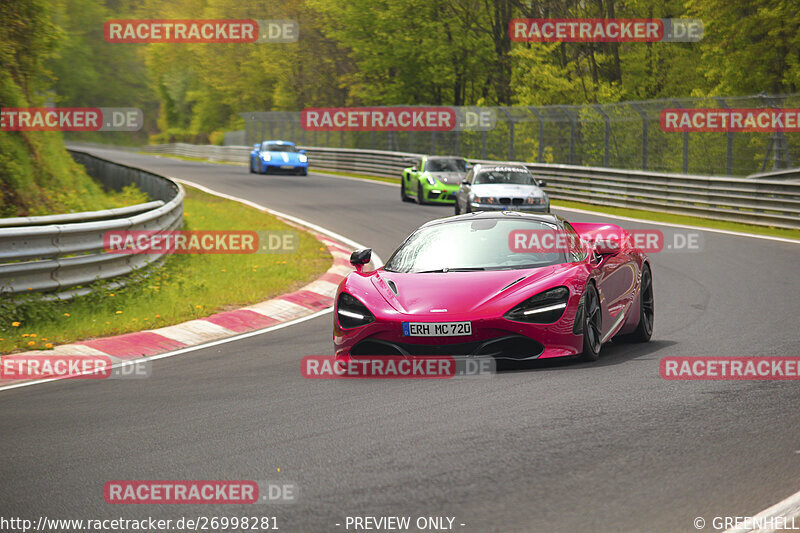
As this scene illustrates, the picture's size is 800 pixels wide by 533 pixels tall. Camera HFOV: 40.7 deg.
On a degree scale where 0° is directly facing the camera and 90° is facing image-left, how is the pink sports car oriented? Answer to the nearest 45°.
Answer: approximately 45°

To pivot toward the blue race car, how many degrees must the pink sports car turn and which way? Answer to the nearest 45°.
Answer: approximately 135° to its right

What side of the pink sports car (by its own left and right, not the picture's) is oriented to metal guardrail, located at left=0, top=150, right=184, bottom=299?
right

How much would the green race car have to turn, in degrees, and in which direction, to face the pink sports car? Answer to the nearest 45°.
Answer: approximately 45° to its right

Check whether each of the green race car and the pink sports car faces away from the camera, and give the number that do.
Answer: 0

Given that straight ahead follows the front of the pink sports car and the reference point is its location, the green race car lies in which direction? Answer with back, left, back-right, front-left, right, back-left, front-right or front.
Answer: back-right

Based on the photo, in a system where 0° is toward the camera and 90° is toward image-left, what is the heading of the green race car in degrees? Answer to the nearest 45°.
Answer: approximately 315°

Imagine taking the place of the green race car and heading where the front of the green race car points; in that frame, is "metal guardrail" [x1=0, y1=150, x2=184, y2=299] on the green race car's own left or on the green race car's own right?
on the green race car's own right
